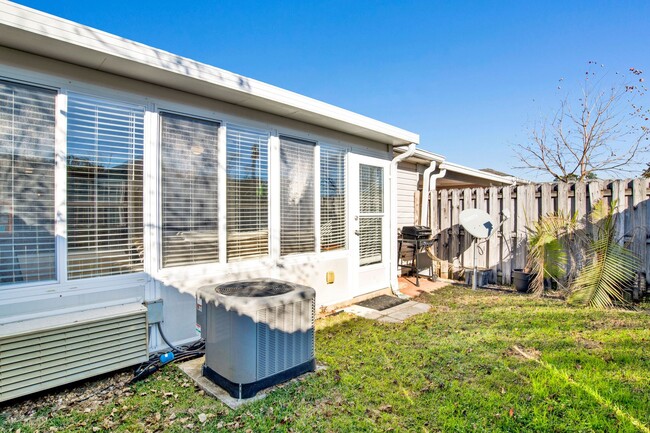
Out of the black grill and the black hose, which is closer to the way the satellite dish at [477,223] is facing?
the black hose

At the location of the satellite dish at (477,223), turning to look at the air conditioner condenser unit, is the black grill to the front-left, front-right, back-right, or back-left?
front-right

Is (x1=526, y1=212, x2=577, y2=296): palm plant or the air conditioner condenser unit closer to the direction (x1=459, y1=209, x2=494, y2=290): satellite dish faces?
the palm plant

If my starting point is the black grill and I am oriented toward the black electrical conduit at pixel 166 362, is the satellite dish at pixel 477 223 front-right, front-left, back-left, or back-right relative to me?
back-left

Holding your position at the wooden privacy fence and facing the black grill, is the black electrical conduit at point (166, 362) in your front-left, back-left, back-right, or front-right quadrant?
front-left

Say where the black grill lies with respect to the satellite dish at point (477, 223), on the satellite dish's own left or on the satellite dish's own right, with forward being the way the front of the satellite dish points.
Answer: on the satellite dish's own right

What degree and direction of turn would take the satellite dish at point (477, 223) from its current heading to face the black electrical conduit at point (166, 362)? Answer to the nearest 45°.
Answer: approximately 90° to its right

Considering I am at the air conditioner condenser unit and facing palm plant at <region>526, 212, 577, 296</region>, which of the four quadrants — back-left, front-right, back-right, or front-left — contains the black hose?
back-left

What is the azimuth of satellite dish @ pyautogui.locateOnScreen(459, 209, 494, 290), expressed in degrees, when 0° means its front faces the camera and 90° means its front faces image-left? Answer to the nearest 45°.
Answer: approximately 315°

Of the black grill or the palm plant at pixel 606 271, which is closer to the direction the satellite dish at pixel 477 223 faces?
the palm plant
